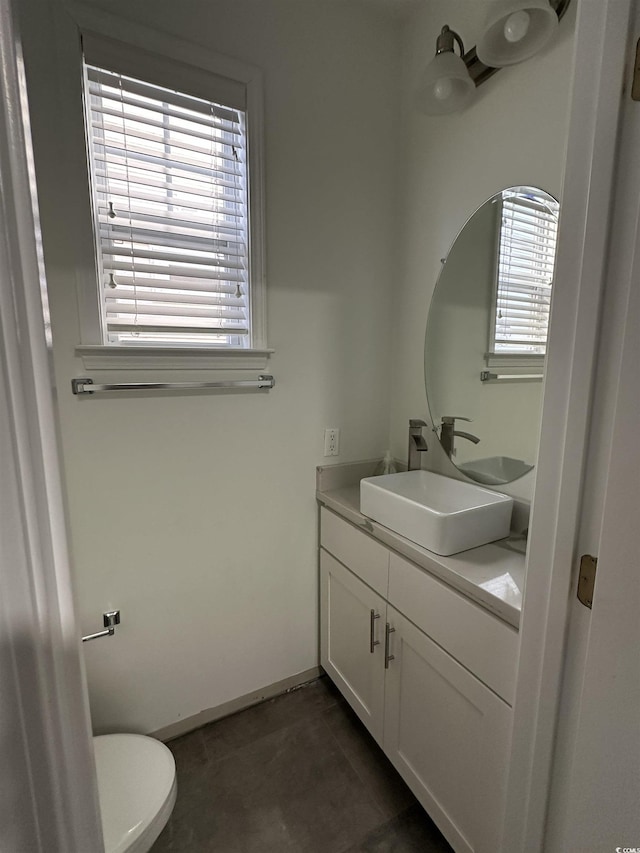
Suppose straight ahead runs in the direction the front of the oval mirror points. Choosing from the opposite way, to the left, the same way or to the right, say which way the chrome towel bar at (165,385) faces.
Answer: to the left

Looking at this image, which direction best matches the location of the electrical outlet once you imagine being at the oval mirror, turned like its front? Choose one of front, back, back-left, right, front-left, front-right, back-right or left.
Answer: front-right

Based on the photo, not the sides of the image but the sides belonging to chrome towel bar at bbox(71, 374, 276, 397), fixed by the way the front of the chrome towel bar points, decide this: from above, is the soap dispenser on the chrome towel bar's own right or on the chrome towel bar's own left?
on the chrome towel bar's own left

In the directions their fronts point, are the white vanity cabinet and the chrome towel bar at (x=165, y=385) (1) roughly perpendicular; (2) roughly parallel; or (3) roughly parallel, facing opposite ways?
roughly perpendicular

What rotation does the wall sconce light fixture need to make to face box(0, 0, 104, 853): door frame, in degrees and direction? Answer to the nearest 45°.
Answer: approximately 45° to its left

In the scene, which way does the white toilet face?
to the viewer's right

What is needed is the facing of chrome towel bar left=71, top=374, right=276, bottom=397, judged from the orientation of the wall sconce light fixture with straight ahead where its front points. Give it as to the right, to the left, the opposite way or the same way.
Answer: to the left

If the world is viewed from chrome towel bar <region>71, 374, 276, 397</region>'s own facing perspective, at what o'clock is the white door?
The white door is roughly at 11 o'clock from the chrome towel bar.

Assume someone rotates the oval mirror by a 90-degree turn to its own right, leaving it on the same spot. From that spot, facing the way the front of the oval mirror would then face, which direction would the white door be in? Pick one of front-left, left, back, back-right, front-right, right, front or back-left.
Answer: back-left
